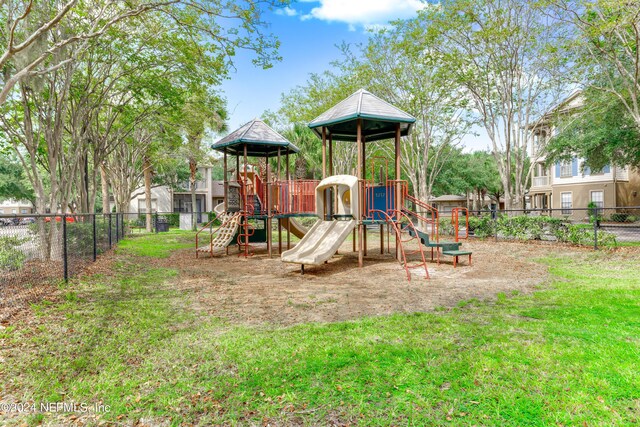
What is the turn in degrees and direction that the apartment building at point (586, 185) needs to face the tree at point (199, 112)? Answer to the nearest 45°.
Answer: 0° — it already faces it

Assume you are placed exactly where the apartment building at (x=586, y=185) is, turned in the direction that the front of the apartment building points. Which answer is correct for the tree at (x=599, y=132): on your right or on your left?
on your left

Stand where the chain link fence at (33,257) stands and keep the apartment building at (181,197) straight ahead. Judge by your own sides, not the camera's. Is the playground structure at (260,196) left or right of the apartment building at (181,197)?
right

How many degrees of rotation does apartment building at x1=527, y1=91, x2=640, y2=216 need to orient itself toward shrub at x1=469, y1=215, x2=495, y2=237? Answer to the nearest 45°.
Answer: approximately 45° to its left

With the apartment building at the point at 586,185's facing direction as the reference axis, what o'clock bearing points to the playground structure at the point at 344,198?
The playground structure is roughly at 11 o'clock from the apartment building.

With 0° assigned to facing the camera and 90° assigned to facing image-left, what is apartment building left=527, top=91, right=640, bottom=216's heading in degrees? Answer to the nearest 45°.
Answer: approximately 45°

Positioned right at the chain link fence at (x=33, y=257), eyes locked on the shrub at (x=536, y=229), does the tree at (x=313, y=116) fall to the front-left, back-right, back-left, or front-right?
front-left

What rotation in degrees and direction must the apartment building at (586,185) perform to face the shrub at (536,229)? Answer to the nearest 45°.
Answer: approximately 45° to its left

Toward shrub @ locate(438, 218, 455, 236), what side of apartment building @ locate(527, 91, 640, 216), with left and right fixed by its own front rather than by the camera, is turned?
front

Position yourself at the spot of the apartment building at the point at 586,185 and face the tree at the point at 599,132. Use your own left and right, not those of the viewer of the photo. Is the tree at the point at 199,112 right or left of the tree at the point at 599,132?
right

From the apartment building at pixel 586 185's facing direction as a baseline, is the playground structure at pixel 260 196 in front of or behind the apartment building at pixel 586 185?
in front
